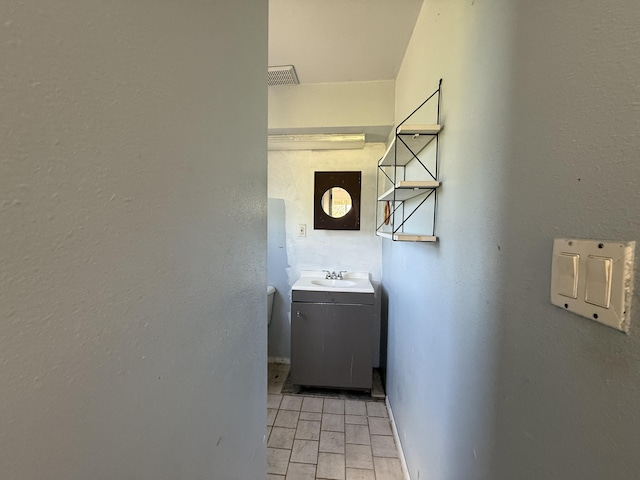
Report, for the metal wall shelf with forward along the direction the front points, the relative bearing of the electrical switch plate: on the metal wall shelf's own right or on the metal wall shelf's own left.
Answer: on the metal wall shelf's own left

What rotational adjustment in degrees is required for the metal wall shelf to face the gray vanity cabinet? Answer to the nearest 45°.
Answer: approximately 45° to its right

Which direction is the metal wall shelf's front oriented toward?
to the viewer's left

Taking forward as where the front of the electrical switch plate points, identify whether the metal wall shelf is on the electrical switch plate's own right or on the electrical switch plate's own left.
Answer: on the electrical switch plate's own right
